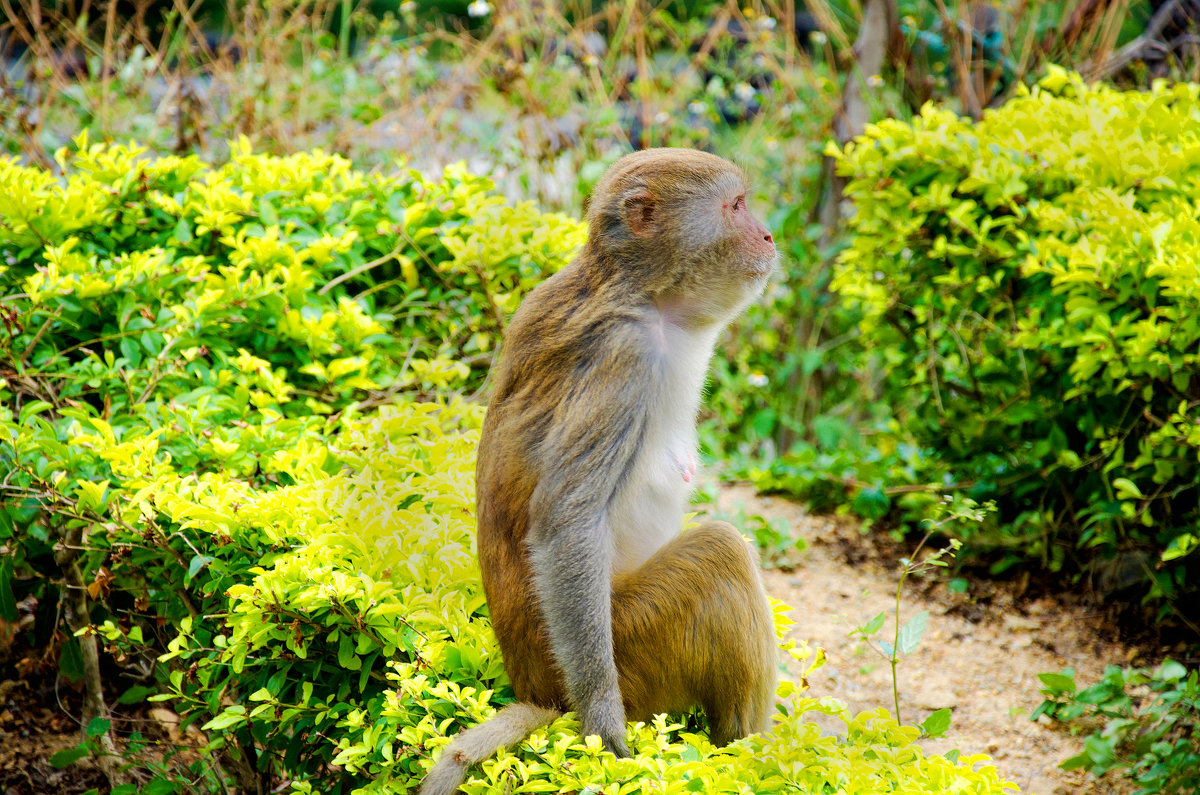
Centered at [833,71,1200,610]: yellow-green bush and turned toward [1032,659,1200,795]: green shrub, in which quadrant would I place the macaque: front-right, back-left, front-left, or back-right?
front-right

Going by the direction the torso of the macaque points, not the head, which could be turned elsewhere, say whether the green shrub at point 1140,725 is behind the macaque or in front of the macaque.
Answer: in front

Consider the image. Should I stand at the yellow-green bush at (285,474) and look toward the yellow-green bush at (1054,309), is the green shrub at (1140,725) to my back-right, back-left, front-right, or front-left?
front-right

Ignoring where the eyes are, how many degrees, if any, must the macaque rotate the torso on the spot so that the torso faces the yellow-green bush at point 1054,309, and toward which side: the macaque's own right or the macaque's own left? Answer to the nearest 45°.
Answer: approximately 45° to the macaque's own left

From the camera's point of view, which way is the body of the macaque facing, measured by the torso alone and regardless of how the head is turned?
to the viewer's right
